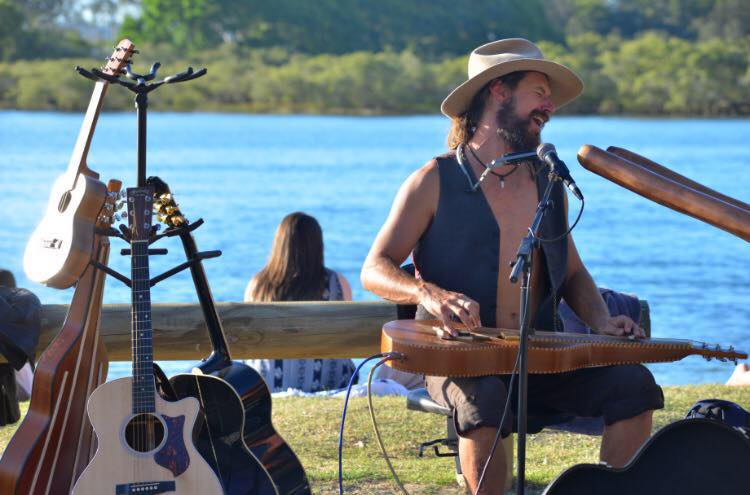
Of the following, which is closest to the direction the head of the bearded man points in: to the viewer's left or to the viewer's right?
to the viewer's right

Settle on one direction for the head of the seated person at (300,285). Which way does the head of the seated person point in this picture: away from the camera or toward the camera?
away from the camera

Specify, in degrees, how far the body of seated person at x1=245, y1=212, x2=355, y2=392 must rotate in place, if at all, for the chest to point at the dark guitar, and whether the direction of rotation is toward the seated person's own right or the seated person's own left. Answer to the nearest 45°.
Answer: approximately 180°

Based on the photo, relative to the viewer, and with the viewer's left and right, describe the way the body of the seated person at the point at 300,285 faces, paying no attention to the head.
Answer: facing away from the viewer

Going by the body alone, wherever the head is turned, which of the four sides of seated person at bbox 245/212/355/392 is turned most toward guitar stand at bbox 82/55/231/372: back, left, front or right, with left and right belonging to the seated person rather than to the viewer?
back

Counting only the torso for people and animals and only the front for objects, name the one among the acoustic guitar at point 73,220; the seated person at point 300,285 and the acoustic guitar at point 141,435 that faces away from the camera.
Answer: the seated person

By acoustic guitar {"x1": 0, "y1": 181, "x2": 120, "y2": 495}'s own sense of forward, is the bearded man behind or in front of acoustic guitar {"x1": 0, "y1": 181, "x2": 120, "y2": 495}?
behind

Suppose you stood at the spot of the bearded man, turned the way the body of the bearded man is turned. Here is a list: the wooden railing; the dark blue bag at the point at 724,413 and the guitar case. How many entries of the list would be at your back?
1

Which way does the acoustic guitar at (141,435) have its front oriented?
toward the camera

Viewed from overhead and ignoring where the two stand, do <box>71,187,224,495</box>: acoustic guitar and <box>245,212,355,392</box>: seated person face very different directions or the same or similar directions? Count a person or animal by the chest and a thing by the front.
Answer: very different directions

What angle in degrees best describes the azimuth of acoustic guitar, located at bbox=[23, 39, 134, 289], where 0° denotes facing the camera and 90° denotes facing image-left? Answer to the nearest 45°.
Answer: approximately 45°

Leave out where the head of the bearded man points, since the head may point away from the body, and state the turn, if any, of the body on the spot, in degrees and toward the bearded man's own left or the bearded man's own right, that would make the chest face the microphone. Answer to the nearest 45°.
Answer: approximately 45° to the bearded man's own right

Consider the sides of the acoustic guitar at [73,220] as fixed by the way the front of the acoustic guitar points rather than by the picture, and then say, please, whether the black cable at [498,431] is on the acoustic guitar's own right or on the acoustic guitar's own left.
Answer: on the acoustic guitar's own left
